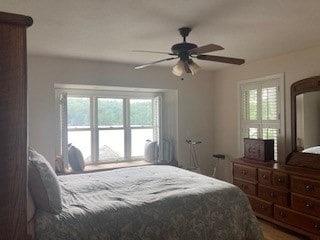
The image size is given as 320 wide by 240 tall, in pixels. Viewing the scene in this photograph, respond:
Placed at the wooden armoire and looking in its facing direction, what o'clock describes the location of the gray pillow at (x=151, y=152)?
The gray pillow is roughly at 10 o'clock from the wooden armoire.

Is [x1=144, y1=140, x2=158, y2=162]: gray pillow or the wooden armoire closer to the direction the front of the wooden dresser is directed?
the wooden armoire

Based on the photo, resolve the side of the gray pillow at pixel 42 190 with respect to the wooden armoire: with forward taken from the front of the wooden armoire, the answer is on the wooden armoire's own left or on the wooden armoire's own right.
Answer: on the wooden armoire's own left

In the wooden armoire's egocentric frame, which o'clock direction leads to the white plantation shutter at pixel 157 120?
The white plantation shutter is roughly at 10 o'clock from the wooden armoire.

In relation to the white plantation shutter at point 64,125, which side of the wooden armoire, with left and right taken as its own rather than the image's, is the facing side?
left

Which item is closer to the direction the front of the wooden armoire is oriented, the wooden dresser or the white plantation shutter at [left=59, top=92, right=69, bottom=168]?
the wooden dresser

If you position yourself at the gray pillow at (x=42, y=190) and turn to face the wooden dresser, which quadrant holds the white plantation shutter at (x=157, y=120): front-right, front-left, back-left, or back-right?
front-left

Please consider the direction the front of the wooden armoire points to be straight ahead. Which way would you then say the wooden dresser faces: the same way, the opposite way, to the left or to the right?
the opposite way

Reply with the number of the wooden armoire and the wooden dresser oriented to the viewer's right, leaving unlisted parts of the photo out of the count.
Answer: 1

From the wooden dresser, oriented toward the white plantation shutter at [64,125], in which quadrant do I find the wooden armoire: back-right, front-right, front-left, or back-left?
front-left

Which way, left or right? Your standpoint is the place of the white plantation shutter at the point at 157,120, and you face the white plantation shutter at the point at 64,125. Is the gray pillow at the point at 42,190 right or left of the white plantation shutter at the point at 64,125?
left

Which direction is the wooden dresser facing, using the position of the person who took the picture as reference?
facing the viewer and to the left of the viewer

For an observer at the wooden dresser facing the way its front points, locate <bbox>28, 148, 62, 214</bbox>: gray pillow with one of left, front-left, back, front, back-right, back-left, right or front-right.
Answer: front

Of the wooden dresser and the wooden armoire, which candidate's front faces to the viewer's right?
the wooden armoire

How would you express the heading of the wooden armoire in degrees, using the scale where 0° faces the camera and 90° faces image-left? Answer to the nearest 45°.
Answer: approximately 270°

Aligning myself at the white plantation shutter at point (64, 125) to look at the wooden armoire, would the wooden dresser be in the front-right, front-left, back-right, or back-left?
front-left

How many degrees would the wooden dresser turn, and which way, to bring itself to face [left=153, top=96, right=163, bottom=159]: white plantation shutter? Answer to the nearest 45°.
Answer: approximately 90° to its right
